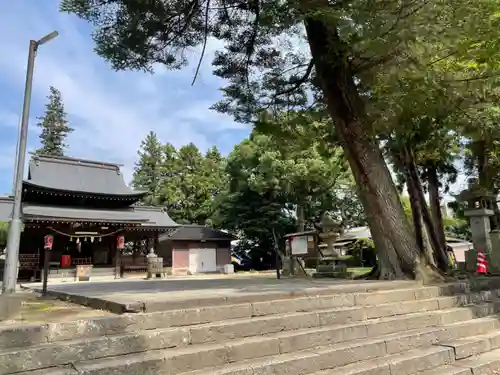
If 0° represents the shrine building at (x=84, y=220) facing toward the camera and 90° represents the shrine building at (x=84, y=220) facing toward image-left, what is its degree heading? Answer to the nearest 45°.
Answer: approximately 0°

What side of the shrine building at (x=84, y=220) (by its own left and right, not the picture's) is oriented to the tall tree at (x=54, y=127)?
back

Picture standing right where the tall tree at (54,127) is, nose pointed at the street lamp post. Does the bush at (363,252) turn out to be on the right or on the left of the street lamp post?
left

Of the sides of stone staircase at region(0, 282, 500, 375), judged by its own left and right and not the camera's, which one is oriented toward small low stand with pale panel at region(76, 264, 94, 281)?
back

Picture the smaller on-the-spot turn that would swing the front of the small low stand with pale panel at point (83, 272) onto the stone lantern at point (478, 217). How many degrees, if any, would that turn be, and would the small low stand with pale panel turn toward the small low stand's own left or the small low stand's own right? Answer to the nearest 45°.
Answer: approximately 45° to the small low stand's own left

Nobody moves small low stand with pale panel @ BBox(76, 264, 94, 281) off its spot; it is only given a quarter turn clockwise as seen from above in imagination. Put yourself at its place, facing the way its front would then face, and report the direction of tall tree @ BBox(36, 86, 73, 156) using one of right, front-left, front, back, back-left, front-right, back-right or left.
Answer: right

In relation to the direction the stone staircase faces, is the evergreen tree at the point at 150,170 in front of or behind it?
behind

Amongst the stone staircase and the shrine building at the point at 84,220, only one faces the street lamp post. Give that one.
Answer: the shrine building

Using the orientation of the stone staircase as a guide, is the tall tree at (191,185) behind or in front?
behind
